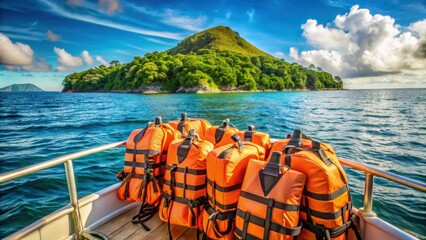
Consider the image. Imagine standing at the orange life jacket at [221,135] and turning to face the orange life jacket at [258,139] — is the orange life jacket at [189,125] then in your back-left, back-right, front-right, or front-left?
back-left

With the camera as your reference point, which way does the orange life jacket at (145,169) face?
facing the viewer and to the left of the viewer

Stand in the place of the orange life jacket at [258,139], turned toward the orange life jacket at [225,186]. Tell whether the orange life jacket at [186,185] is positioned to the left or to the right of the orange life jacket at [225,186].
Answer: right

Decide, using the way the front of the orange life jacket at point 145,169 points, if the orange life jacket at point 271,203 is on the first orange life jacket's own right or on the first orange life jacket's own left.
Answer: on the first orange life jacket's own left

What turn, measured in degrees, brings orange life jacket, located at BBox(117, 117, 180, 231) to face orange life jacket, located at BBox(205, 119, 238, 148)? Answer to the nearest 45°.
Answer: approximately 135° to its left

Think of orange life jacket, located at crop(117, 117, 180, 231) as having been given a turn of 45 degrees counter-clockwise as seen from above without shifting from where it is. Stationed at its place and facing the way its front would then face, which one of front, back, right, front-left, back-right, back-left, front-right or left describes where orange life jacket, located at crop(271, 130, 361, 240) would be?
front-left

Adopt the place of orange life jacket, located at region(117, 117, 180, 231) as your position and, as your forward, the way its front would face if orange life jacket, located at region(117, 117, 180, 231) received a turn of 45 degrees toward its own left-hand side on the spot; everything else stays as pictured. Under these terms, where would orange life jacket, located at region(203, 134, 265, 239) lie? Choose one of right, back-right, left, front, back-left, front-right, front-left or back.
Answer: front-left

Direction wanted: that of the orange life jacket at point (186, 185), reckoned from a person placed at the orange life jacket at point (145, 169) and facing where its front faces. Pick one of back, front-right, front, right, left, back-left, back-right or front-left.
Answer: left

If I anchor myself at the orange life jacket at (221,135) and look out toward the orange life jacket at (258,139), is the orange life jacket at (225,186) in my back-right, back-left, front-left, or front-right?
front-right

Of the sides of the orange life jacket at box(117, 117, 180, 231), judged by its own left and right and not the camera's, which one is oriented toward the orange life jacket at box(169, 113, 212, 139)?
back

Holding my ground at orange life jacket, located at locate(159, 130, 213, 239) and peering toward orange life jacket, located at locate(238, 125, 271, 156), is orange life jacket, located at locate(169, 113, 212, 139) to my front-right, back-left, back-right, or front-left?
front-left

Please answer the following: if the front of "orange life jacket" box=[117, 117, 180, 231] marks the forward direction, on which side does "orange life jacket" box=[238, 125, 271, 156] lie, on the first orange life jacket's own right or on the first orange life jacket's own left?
on the first orange life jacket's own left
